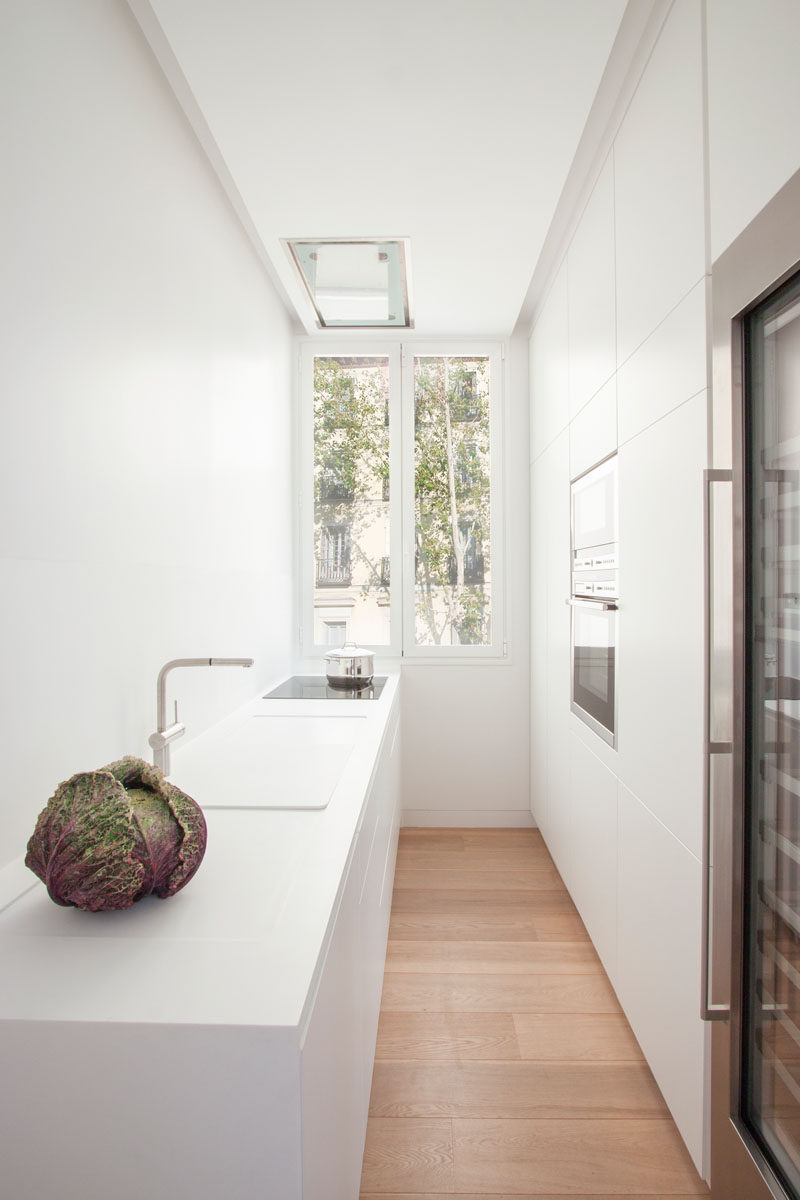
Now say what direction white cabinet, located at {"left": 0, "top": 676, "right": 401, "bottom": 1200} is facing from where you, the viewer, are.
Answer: facing to the right of the viewer

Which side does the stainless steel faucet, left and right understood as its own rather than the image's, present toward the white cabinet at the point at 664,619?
front

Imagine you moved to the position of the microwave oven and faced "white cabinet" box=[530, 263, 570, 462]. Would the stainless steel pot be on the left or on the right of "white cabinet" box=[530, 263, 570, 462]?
left

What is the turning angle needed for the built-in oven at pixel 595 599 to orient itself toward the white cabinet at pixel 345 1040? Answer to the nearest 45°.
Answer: approximately 90° to its left

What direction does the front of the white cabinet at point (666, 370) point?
to the viewer's left

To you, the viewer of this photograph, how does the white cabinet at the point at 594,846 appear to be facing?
facing to the left of the viewer

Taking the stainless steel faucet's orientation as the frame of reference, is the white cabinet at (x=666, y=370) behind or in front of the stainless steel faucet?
in front

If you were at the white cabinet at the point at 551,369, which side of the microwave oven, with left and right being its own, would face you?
right

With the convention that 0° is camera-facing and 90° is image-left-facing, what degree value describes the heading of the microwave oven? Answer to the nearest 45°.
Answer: approximately 90°

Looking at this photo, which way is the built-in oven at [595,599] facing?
to the viewer's left
